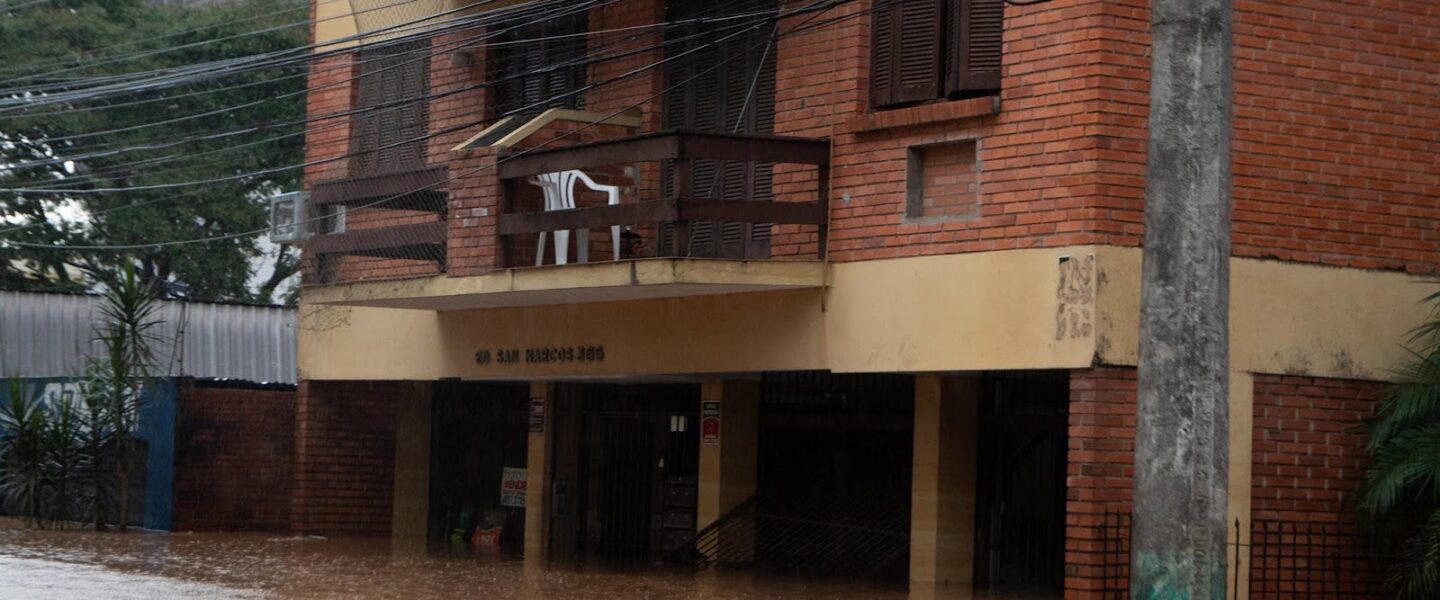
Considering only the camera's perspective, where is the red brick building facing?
facing the viewer and to the left of the viewer

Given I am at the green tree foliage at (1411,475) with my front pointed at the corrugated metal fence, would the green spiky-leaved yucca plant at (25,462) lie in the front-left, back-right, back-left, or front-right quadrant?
front-left

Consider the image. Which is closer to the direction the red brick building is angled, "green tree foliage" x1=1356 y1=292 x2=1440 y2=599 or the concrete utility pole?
the concrete utility pole

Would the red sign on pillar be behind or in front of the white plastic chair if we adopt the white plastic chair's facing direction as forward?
in front

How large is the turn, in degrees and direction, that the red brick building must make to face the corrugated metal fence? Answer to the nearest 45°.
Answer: approximately 90° to its right

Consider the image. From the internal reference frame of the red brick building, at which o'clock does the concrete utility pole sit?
The concrete utility pole is roughly at 10 o'clock from the red brick building.

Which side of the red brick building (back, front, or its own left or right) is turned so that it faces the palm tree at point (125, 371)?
right

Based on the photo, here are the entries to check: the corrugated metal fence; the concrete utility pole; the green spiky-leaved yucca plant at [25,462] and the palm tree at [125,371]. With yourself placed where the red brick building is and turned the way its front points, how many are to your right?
3
